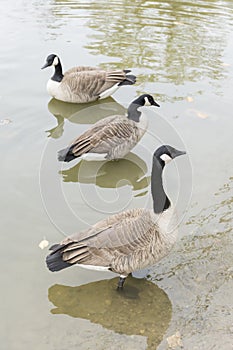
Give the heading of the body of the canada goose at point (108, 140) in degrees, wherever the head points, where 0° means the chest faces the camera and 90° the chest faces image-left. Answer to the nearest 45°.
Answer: approximately 270°

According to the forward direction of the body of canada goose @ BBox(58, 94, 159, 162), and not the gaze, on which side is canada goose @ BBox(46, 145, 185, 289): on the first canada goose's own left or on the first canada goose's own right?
on the first canada goose's own right

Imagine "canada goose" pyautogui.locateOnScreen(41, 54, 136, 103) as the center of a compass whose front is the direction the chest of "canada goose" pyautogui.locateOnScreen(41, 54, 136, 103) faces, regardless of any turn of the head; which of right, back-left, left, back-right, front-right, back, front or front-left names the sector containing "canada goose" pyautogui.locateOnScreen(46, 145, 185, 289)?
left

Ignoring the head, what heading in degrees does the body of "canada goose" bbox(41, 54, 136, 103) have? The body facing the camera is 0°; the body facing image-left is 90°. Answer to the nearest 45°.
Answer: approximately 90°

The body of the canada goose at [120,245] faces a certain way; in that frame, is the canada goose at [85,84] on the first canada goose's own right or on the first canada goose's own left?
on the first canada goose's own left

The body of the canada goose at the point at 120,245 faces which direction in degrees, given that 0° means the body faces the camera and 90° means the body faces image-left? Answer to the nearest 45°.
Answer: approximately 270°

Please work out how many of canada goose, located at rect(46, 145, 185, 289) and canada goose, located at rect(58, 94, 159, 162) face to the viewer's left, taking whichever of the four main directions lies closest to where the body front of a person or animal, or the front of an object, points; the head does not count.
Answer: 0

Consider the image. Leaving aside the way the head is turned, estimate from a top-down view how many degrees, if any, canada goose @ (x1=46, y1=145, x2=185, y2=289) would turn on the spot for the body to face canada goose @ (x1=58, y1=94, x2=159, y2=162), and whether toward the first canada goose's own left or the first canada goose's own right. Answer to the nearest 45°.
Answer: approximately 90° to the first canada goose's own left

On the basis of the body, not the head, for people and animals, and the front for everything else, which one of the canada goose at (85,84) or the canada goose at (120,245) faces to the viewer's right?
the canada goose at (120,245)

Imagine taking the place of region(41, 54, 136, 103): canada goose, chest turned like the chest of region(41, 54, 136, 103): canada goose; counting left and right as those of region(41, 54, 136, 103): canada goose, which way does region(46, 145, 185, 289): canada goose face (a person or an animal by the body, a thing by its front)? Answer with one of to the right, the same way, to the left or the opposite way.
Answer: the opposite way

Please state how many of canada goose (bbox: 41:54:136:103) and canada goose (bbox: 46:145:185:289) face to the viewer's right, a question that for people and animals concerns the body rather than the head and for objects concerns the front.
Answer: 1

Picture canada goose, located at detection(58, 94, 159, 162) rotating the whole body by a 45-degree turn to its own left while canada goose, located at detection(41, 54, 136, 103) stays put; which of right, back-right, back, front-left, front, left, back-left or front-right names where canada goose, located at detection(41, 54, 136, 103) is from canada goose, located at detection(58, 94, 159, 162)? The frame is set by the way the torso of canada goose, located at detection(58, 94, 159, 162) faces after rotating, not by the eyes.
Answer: front-left
